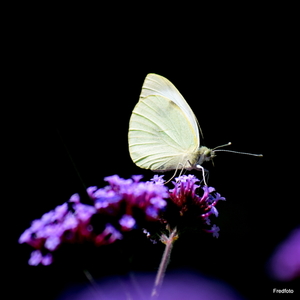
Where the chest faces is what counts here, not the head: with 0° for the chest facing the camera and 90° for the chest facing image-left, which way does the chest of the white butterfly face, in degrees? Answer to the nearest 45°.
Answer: approximately 270°

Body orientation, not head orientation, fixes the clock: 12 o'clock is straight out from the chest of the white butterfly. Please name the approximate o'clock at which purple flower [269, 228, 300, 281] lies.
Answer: The purple flower is roughly at 2 o'clock from the white butterfly.
